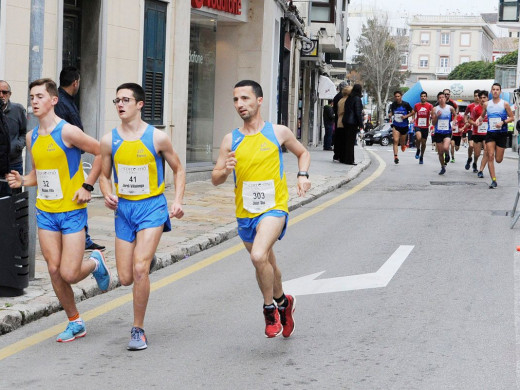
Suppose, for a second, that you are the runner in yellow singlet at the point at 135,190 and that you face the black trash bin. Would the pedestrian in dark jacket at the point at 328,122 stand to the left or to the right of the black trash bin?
right

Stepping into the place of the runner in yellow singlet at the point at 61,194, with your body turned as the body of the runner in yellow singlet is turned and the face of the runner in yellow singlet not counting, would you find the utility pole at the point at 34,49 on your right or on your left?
on your right
